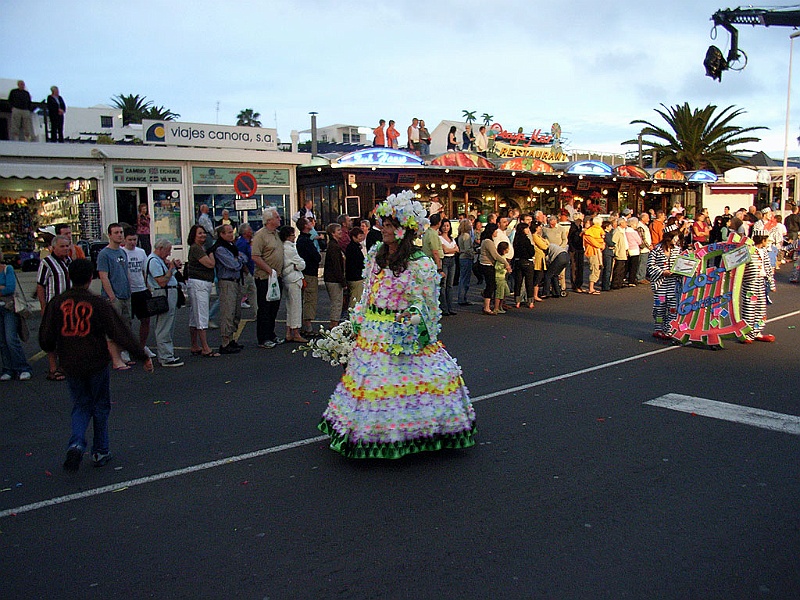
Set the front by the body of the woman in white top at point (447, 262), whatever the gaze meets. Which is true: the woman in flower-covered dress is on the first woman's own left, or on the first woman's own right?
on the first woman's own right

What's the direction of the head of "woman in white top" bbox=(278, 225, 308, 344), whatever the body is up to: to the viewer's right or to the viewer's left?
to the viewer's right

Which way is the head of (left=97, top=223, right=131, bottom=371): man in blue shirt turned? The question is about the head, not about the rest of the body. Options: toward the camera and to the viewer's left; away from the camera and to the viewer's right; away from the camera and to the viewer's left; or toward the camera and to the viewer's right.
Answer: toward the camera and to the viewer's right

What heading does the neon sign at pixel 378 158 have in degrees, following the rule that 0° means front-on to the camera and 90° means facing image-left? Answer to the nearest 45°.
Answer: approximately 0°

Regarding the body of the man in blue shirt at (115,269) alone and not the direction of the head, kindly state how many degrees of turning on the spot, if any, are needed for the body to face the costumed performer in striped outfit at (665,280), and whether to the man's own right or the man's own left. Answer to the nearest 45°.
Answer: approximately 45° to the man's own left

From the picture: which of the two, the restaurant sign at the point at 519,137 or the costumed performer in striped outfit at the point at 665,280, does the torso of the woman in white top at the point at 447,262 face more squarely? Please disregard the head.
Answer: the costumed performer in striped outfit
